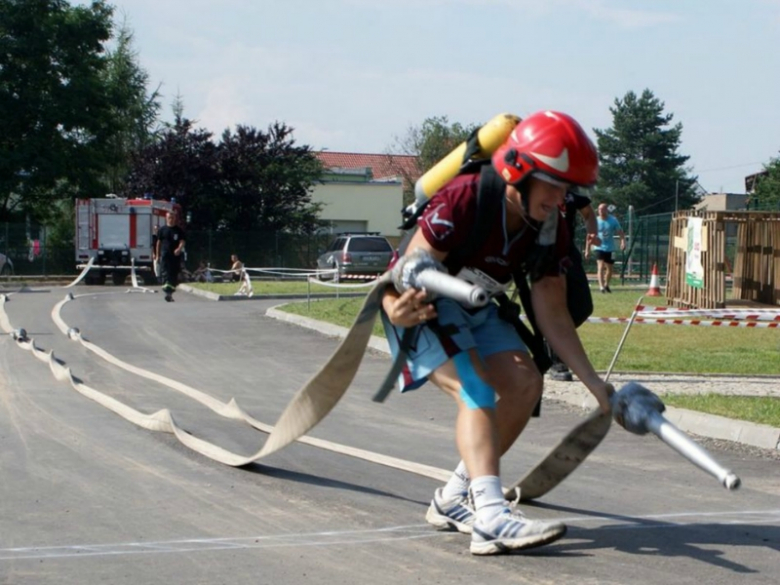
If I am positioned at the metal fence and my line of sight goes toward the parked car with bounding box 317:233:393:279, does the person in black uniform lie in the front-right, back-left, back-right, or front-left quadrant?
front-left

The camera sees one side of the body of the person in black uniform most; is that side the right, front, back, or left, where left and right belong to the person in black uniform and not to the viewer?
front

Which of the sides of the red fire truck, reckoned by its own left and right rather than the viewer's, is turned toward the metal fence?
right

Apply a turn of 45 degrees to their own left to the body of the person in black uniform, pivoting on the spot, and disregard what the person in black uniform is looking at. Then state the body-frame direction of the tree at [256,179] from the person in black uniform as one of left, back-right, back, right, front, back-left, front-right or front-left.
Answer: back-left

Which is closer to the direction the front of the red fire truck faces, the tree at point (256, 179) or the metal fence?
the tree

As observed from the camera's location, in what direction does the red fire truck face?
facing away from the viewer

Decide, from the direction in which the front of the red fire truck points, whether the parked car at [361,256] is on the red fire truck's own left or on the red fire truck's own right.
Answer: on the red fire truck's own right

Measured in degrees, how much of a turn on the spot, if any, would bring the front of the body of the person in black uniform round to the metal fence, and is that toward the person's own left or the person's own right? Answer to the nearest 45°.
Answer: approximately 135° to the person's own left

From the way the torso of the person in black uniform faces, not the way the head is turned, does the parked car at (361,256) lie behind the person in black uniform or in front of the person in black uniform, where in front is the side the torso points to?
behind
